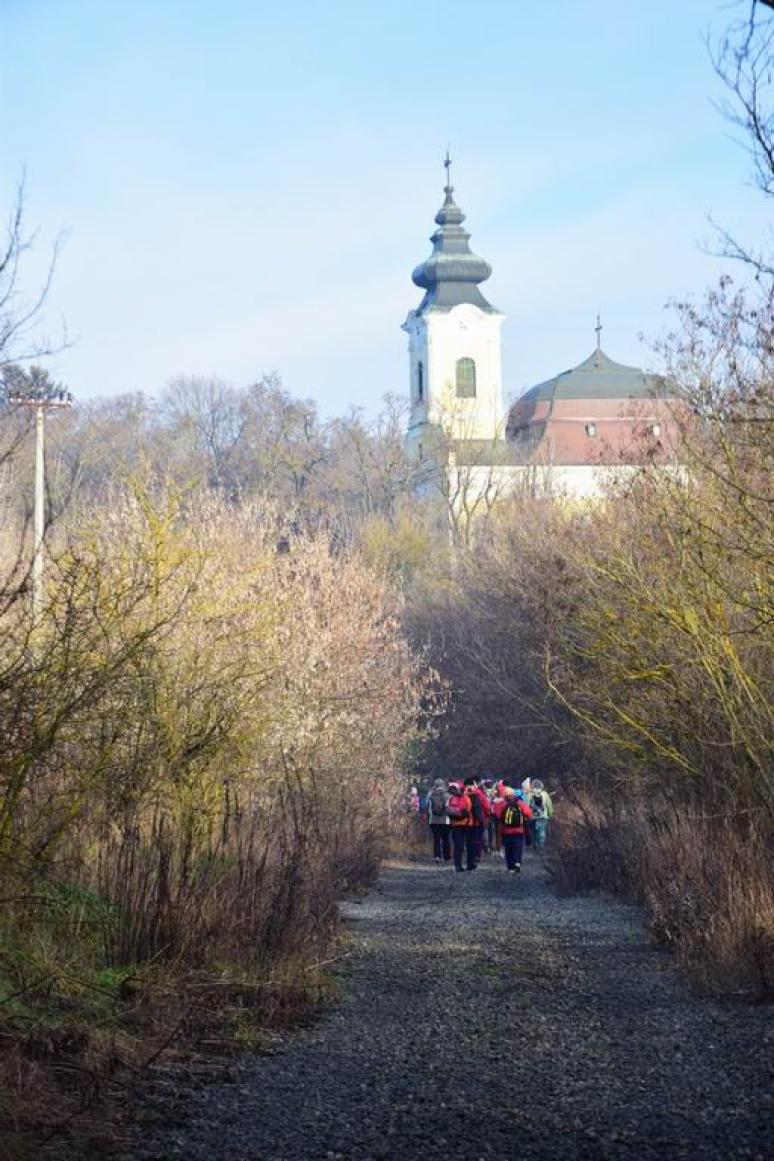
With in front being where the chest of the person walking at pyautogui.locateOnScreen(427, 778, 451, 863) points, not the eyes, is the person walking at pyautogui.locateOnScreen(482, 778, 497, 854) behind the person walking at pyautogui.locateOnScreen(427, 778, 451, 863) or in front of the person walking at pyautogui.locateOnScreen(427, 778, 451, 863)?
in front

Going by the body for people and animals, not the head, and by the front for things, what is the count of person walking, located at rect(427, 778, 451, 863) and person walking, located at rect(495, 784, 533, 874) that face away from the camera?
2

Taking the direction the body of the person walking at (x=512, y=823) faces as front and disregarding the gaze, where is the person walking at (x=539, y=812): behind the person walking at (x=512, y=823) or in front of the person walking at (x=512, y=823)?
in front

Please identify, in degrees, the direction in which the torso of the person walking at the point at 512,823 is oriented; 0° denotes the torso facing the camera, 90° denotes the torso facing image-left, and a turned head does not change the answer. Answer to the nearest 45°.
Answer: approximately 180°

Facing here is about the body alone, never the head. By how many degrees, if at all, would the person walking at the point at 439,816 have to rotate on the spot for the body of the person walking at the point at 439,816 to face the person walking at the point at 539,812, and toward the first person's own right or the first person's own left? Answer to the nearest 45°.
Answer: approximately 45° to the first person's own right

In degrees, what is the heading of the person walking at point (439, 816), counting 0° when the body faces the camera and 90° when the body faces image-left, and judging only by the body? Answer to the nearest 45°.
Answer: approximately 180°

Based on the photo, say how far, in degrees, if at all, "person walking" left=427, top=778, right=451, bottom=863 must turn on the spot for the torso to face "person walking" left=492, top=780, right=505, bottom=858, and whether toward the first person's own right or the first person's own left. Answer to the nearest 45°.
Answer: approximately 45° to the first person's own right

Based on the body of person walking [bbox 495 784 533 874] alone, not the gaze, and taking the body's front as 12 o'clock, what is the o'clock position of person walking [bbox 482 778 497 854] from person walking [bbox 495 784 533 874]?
person walking [bbox 482 778 497 854] is roughly at 12 o'clock from person walking [bbox 495 784 533 874].

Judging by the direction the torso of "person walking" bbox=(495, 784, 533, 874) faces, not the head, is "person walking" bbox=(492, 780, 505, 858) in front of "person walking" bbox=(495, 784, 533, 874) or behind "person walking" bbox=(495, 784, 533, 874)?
in front
